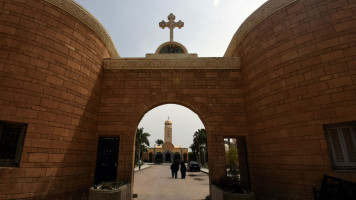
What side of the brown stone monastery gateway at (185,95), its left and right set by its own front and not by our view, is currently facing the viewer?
front

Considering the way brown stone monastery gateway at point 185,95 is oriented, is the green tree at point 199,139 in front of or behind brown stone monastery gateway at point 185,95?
behind
